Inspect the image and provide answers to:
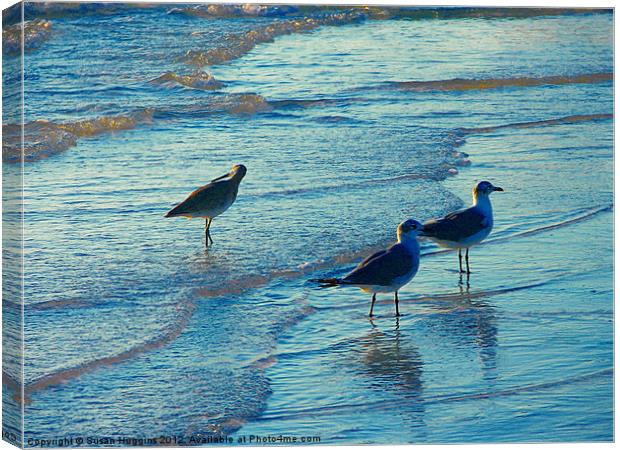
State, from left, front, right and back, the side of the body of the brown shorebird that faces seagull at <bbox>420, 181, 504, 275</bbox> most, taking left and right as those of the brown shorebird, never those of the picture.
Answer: front

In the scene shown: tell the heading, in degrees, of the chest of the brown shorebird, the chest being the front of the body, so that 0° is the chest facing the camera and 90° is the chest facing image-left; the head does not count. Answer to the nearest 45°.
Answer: approximately 270°

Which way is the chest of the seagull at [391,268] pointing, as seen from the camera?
to the viewer's right

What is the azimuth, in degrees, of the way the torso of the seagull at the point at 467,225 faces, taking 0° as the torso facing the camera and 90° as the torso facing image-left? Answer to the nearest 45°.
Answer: approximately 270°

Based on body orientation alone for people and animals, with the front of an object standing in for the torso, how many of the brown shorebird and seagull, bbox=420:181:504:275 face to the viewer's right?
2

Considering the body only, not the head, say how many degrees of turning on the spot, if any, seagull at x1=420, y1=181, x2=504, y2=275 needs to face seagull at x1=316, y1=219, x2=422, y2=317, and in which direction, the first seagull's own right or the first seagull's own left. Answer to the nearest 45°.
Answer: approximately 135° to the first seagull's own right

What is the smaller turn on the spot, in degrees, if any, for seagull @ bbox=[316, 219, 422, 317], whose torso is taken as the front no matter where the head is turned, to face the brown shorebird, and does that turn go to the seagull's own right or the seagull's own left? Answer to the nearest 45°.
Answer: approximately 180°

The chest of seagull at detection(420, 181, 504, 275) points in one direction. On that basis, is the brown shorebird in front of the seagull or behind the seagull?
behind
